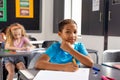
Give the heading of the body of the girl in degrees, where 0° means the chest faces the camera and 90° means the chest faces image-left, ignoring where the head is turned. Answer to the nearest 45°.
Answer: approximately 0°
